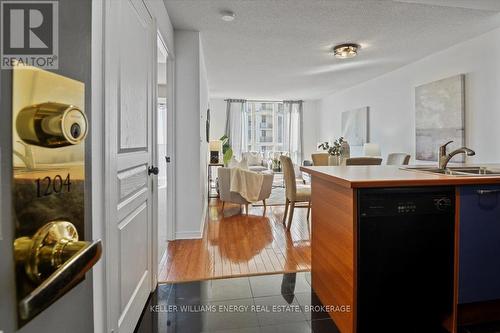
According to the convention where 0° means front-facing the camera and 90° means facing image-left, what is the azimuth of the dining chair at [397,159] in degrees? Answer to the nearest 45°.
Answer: approximately 45°

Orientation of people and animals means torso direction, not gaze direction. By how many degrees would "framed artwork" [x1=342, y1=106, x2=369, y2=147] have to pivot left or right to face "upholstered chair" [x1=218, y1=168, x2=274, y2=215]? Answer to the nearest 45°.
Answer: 0° — it already faces it

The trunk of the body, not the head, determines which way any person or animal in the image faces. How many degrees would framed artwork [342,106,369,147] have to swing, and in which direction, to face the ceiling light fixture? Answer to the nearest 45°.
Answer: approximately 45° to its left

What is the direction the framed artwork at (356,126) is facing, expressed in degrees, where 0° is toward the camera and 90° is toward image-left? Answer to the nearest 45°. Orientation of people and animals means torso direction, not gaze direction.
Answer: approximately 45°

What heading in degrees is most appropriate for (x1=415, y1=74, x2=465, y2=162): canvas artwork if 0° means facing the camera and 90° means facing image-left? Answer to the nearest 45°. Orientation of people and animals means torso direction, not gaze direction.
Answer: approximately 45°
